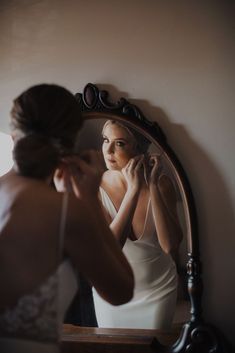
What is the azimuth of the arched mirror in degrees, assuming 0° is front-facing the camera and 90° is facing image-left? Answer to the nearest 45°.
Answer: approximately 45°
